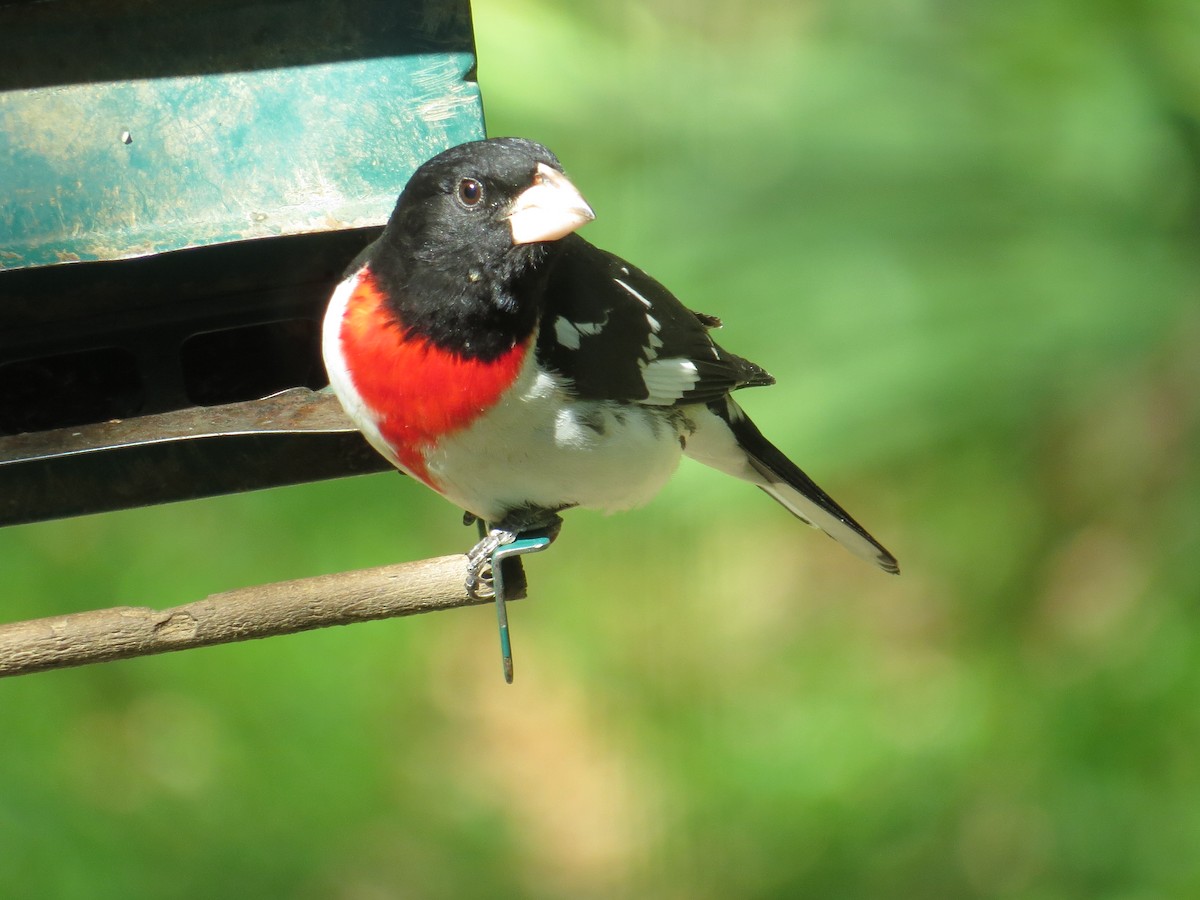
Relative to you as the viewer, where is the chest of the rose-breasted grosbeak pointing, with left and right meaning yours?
facing the viewer and to the left of the viewer
